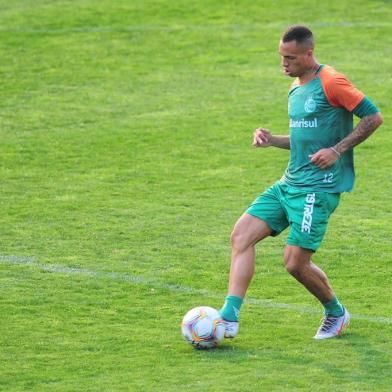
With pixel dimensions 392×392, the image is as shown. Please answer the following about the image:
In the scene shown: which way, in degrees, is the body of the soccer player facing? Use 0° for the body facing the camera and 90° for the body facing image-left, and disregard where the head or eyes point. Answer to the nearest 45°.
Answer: approximately 45°
